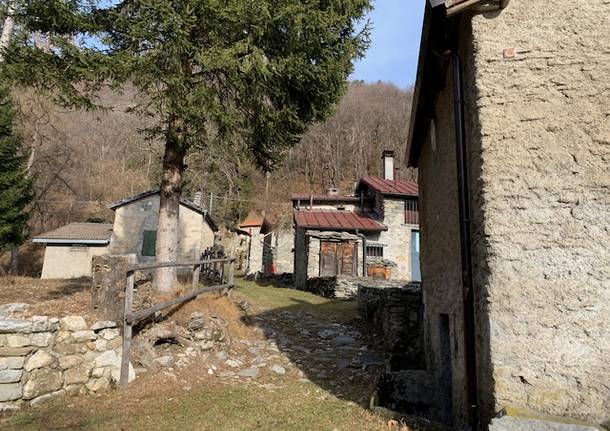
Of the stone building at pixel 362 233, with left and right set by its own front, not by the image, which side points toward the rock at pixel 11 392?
front

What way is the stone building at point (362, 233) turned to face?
toward the camera

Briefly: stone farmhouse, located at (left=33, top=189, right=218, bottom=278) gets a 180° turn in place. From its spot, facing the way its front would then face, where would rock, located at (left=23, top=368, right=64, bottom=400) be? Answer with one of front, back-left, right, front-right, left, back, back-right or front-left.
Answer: back

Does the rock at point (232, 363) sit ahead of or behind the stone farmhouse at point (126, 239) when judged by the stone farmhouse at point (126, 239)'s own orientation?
ahead

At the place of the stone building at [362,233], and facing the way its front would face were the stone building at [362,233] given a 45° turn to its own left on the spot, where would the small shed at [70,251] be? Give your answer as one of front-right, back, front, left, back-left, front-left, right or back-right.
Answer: back-right

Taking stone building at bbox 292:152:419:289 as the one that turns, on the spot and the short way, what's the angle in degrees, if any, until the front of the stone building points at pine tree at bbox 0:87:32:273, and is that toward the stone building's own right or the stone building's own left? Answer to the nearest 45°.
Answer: approximately 45° to the stone building's own right

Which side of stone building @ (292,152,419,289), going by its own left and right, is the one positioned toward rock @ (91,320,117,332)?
front

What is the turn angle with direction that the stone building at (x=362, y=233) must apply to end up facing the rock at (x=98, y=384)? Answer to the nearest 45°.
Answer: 0° — it already faces it

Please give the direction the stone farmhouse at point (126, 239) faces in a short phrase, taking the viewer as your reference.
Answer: facing the viewer

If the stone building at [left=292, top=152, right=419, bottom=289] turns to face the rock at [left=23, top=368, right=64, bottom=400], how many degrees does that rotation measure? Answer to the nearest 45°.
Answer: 0° — it already faces it

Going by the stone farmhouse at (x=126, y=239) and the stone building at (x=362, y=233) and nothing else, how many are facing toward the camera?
2

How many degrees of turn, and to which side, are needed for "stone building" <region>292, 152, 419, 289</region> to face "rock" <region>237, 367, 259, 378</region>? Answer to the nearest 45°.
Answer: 0° — it already faces it

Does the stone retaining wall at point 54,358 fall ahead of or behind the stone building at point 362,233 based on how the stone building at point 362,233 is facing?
ahead

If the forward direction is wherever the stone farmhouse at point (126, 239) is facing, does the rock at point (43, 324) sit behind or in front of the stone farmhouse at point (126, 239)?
in front
